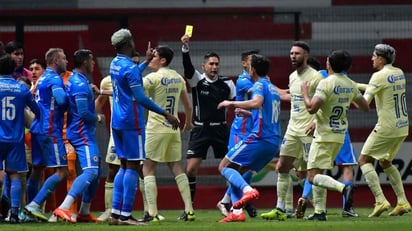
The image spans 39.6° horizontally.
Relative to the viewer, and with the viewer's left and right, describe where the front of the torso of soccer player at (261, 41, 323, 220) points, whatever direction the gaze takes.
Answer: facing the viewer and to the left of the viewer

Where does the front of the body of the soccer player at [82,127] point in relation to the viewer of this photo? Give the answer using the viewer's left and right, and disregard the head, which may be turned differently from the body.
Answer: facing to the right of the viewer

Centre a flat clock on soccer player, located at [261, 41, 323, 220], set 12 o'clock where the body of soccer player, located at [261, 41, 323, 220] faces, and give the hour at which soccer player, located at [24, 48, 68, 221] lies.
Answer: soccer player, located at [24, 48, 68, 221] is roughly at 1 o'clock from soccer player, located at [261, 41, 323, 220].

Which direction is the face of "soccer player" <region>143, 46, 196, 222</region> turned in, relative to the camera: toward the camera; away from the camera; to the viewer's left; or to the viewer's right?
to the viewer's left

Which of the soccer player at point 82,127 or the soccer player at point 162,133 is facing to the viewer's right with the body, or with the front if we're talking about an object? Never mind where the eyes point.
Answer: the soccer player at point 82,127

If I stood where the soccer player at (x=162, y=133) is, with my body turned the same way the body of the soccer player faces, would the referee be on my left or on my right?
on my right

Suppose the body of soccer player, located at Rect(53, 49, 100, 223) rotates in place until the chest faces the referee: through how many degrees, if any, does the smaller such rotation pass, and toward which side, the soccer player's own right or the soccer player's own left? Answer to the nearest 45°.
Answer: approximately 45° to the soccer player's own left

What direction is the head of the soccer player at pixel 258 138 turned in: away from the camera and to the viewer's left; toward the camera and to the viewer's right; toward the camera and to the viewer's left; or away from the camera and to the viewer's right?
away from the camera and to the viewer's left

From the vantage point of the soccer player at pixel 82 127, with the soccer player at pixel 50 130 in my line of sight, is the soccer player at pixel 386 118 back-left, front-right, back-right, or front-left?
back-right

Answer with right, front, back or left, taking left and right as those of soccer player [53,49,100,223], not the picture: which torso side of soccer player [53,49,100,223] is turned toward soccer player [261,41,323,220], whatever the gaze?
front

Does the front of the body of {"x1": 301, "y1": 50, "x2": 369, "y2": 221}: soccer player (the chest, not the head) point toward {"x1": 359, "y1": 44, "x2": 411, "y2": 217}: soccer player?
no

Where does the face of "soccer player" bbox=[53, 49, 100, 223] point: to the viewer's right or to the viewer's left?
to the viewer's right
